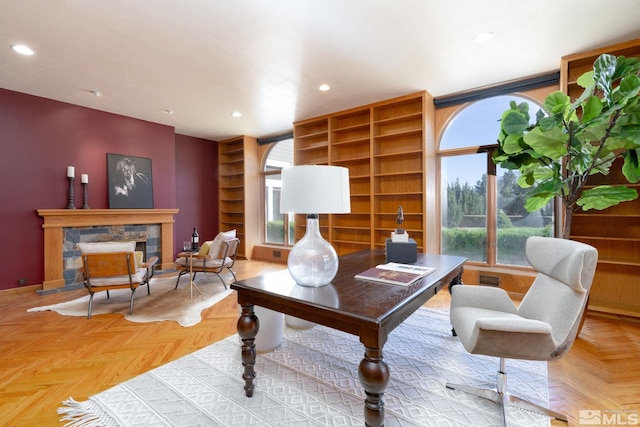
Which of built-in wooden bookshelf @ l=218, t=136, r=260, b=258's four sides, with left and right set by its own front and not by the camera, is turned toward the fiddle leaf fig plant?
left

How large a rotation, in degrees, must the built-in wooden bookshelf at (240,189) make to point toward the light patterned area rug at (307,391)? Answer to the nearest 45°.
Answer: approximately 45° to its left

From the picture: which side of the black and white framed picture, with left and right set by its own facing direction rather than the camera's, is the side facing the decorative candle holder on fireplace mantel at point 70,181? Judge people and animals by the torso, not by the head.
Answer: right

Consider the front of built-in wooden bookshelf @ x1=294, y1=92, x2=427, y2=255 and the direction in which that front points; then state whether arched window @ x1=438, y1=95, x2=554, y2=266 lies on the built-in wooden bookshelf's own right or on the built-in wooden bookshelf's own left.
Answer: on the built-in wooden bookshelf's own left
